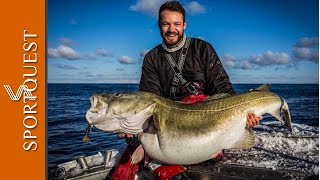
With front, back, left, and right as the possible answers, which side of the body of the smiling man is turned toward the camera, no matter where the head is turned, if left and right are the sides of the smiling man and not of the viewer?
front

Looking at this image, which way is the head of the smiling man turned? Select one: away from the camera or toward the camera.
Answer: toward the camera
